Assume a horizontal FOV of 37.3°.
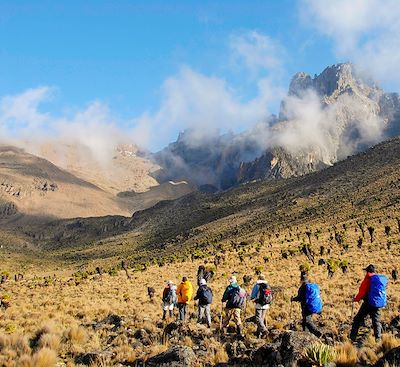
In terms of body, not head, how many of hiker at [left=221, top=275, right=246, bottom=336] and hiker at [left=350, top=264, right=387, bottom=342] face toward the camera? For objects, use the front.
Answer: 0

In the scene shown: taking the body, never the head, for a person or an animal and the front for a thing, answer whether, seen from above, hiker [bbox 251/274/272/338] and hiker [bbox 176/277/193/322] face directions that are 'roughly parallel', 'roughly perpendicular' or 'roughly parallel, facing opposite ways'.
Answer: roughly parallel

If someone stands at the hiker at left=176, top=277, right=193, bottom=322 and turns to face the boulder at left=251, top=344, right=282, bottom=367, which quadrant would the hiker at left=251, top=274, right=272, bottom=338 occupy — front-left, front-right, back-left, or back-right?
front-left

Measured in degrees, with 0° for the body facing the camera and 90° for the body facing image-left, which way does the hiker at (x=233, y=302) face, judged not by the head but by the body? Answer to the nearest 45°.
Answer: approximately 135°

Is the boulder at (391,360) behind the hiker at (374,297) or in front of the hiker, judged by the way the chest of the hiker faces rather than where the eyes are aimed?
behind

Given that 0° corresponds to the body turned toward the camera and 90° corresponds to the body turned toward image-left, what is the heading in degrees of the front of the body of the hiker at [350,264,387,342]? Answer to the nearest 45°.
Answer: approximately 135°

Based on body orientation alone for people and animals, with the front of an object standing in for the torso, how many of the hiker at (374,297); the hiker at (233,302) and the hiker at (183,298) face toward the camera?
0

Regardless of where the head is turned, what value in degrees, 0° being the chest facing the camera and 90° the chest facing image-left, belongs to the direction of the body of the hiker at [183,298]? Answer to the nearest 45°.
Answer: approximately 135°

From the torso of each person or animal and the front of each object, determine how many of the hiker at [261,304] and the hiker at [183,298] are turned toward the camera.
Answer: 0

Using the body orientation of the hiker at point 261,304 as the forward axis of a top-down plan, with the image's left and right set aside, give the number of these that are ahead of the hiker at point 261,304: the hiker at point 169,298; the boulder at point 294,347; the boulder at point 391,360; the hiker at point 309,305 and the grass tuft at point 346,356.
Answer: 1

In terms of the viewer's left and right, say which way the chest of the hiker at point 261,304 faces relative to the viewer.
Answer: facing away from the viewer and to the left of the viewer

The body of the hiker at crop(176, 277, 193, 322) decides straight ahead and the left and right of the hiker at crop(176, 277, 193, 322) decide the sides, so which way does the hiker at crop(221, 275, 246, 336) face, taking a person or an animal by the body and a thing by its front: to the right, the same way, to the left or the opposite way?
the same way

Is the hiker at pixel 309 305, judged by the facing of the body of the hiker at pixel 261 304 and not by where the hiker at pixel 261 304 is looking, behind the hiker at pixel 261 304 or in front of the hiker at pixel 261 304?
behind

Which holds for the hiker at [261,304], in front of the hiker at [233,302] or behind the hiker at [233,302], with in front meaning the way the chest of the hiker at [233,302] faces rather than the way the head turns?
behind
